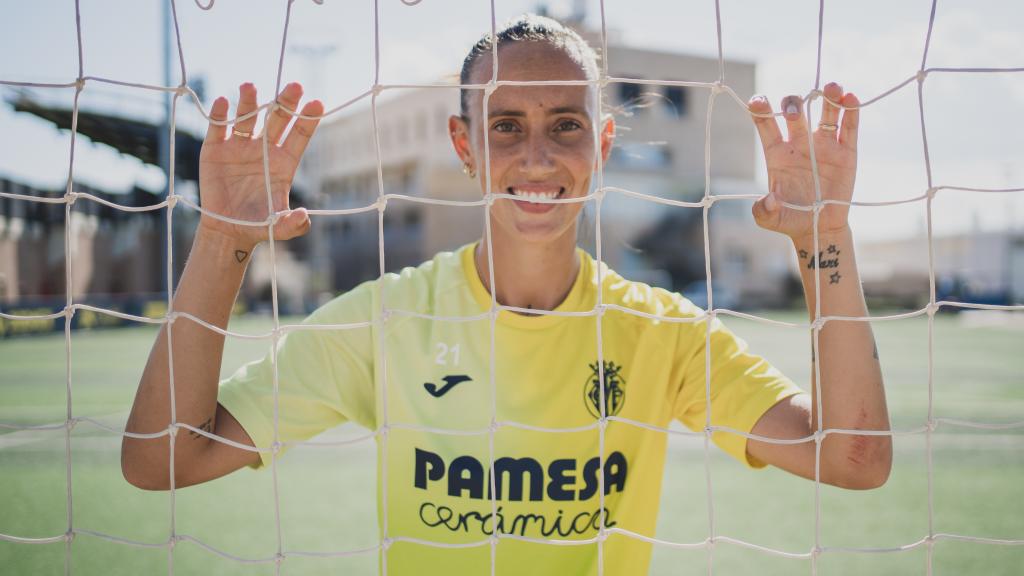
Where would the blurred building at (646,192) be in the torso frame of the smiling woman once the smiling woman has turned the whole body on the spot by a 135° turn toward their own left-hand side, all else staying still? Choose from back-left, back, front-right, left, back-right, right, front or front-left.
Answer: front-left

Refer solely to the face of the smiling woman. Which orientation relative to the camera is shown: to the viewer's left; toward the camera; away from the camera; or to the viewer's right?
toward the camera

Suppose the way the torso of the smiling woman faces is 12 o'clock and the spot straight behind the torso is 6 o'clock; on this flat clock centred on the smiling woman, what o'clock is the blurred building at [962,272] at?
The blurred building is roughly at 7 o'clock from the smiling woman.

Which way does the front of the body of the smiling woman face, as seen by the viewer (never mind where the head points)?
toward the camera
